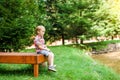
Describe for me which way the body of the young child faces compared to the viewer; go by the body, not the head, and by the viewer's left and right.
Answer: facing to the right of the viewer
